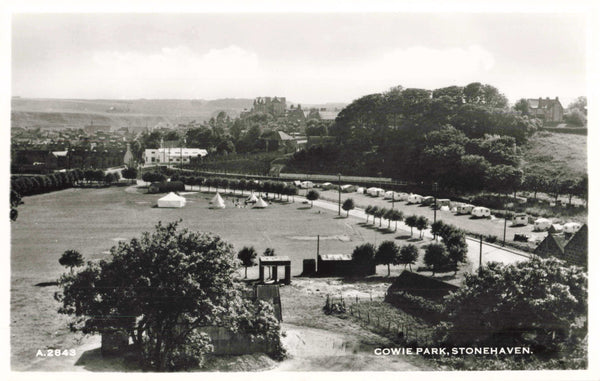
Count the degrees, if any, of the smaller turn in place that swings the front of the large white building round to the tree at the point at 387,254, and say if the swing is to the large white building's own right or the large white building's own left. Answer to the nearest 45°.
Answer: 0° — it already faces it

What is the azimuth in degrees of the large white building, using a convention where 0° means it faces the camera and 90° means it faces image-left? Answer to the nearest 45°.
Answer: approximately 0°

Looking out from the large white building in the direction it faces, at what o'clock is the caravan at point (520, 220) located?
The caravan is roughly at 11 o'clock from the large white building.

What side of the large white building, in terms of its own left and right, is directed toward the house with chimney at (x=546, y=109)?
left

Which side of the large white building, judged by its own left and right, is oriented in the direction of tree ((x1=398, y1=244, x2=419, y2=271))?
front

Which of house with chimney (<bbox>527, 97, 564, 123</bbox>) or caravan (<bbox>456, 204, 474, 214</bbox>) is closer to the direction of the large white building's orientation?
the caravan

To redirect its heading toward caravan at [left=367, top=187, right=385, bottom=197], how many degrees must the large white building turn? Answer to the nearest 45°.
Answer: approximately 45° to its left

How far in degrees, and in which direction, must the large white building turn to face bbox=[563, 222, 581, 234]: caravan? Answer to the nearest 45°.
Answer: approximately 45° to its left

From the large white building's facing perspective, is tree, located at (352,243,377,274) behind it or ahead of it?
ahead

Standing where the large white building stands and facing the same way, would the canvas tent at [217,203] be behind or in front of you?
in front

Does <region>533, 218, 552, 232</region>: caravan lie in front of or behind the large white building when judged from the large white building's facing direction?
in front
